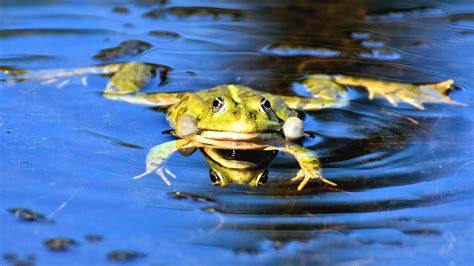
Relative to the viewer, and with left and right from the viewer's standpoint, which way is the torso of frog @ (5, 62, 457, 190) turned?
facing the viewer
